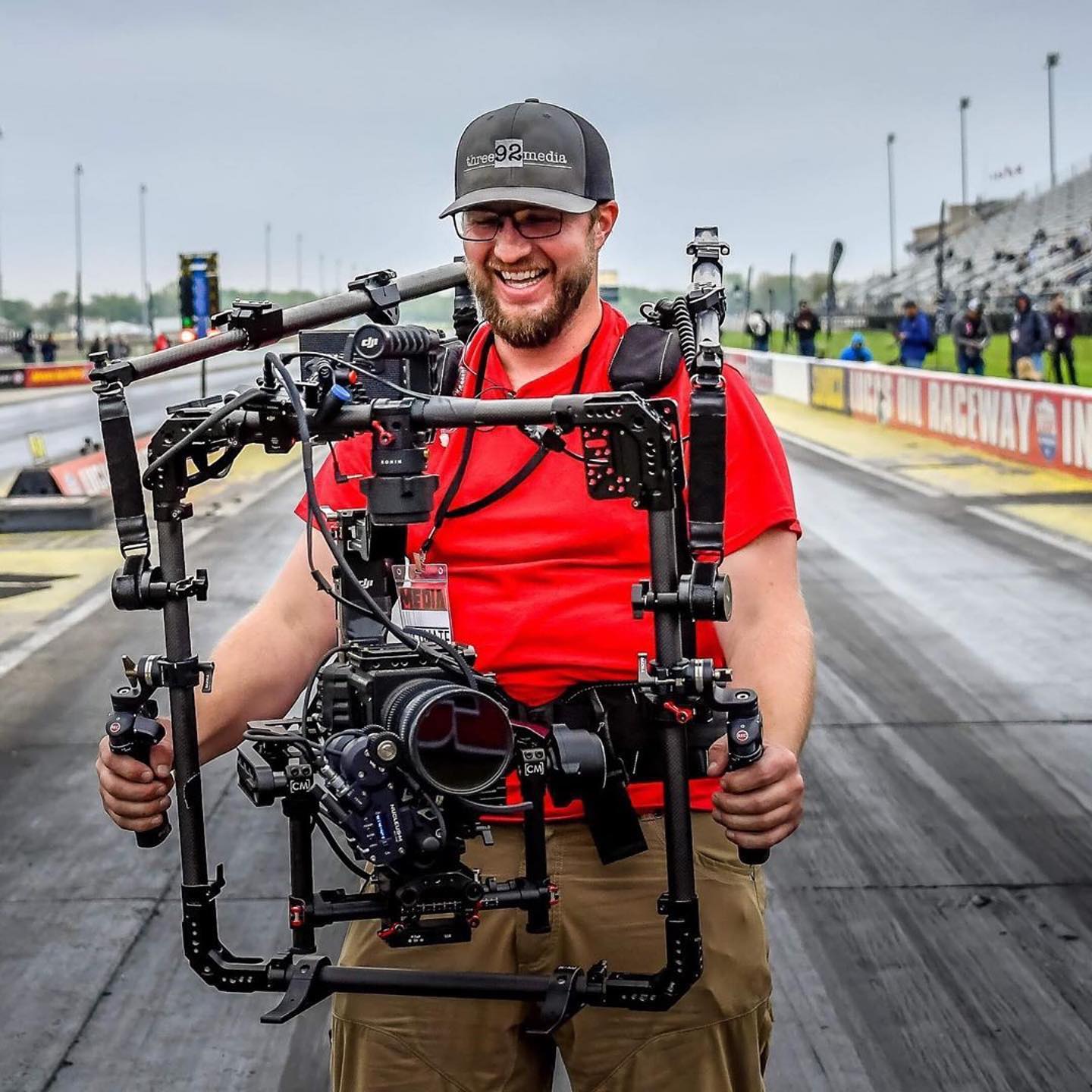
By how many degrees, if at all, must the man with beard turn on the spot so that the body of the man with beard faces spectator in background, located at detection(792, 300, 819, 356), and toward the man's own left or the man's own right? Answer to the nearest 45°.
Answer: approximately 180°

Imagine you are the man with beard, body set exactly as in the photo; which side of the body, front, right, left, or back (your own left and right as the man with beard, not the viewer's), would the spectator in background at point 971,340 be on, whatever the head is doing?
back

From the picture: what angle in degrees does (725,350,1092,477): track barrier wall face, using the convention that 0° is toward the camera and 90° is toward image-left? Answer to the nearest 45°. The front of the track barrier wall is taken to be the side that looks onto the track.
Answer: approximately 45°

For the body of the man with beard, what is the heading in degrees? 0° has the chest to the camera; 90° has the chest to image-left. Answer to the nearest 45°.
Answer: approximately 0°

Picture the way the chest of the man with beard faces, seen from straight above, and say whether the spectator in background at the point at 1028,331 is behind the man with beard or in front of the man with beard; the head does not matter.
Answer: behind

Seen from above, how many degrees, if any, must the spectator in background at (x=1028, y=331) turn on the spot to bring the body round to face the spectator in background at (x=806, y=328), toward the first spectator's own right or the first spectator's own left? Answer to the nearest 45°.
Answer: approximately 135° to the first spectator's own right
